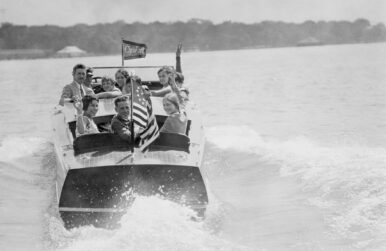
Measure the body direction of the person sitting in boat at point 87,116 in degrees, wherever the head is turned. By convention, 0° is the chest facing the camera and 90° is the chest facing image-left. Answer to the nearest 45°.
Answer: approximately 315°

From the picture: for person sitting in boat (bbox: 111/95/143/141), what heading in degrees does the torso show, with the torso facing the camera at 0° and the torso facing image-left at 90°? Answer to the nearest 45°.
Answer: approximately 315°

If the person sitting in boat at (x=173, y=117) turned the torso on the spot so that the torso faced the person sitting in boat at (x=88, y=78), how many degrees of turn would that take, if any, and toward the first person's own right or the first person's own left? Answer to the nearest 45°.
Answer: approximately 90° to the first person's own right

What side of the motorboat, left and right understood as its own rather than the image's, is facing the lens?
back

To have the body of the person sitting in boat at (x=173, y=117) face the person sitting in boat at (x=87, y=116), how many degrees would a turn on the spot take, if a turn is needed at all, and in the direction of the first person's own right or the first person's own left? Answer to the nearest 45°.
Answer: approximately 45° to the first person's own right
